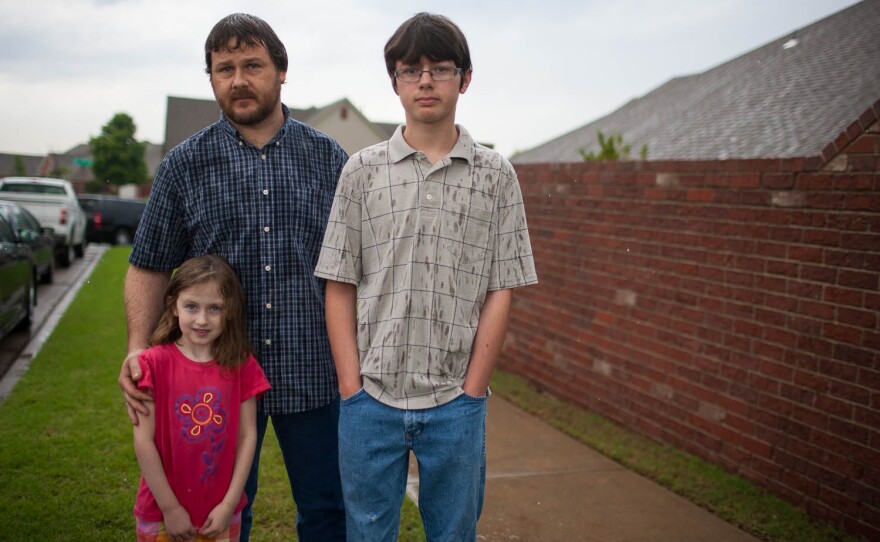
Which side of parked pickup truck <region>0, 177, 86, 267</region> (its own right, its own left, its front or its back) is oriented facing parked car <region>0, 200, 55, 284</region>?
back

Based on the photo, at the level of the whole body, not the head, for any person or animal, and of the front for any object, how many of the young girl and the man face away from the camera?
0

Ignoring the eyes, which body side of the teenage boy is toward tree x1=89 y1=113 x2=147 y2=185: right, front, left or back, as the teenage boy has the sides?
back

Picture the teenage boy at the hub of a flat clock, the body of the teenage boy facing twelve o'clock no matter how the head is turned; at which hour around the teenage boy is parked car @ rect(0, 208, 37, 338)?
The parked car is roughly at 5 o'clock from the teenage boy.

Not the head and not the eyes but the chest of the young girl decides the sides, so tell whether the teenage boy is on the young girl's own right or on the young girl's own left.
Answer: on the young girl's own left

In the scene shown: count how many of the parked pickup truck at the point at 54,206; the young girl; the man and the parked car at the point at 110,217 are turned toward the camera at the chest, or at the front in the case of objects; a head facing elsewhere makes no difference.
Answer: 2

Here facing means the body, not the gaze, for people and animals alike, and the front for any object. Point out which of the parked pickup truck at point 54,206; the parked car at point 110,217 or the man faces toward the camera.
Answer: the man

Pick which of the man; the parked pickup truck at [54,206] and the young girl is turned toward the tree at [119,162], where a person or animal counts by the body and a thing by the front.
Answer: the parked pickup truck

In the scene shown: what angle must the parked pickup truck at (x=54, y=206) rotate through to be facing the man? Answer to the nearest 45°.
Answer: approximately 180°

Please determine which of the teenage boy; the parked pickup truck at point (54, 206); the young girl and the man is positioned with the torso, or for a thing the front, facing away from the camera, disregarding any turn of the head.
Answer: the parked pickup truck

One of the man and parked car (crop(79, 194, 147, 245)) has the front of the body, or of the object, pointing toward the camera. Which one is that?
the man

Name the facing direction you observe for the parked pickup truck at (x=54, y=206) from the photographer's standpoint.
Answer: facing away from the viewer

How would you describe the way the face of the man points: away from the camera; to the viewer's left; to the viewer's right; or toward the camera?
toward the camera

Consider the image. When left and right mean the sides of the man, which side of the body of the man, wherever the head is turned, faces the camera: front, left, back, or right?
front

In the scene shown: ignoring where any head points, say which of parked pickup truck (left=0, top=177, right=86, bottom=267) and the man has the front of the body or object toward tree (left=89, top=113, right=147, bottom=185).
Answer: the parked pickup truck

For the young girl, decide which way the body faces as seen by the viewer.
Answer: toward the camera

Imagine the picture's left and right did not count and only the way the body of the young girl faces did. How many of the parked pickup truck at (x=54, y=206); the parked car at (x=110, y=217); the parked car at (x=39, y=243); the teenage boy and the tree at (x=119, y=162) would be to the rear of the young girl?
4

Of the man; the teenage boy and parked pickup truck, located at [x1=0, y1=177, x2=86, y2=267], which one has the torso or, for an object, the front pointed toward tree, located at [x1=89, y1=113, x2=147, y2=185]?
the parked pickup truck

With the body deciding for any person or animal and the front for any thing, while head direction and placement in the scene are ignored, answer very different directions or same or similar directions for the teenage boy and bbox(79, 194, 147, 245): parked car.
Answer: very different directions

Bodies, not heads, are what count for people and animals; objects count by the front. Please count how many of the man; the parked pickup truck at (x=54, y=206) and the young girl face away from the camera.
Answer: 1

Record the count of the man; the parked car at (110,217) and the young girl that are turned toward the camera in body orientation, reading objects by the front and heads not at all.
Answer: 2
